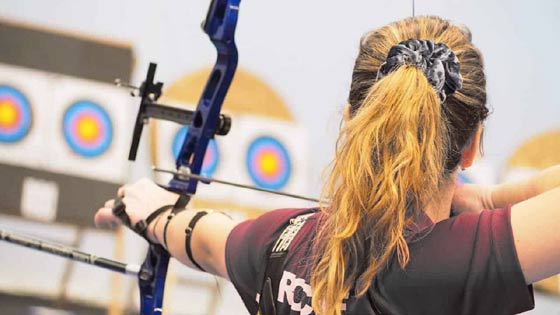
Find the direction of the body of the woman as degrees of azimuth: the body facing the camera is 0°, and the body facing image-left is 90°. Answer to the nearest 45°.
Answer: approximately 180°

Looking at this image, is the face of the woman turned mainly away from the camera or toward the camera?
away from the camera
